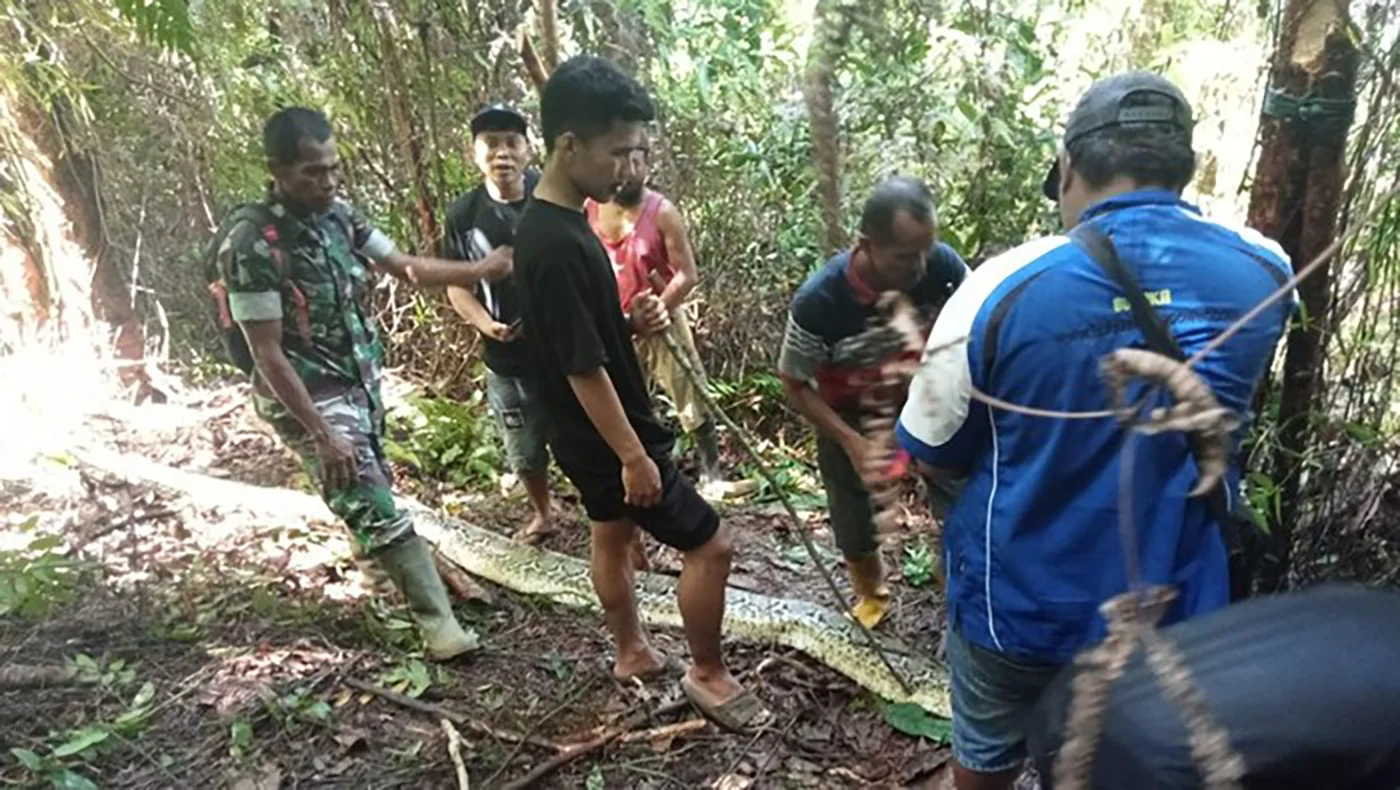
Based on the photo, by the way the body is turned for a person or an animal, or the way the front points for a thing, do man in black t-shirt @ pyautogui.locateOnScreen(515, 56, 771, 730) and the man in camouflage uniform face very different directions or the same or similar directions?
same or similar directions

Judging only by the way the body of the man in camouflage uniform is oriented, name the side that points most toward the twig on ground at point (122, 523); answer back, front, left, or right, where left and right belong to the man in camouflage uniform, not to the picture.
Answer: back

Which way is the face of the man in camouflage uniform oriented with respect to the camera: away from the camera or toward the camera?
toward the camera

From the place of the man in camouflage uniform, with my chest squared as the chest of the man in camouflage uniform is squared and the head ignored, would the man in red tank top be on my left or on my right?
on my left

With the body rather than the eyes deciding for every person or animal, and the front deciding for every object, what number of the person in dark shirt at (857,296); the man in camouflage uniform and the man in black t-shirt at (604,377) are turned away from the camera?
0

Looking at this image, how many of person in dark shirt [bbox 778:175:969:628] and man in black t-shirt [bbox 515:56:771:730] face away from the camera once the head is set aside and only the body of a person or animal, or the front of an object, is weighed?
0

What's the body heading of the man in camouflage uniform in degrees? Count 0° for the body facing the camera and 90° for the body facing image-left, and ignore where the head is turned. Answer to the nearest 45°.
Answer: approximately 315°

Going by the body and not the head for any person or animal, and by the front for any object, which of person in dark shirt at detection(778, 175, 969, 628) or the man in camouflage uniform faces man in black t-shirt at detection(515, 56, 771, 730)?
the man in camouflage uniform

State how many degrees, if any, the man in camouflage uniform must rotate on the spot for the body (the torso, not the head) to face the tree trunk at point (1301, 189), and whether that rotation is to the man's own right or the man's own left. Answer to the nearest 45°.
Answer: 0° — they already face it

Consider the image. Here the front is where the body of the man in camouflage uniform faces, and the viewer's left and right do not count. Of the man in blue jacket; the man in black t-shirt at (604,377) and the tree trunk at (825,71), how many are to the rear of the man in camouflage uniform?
0

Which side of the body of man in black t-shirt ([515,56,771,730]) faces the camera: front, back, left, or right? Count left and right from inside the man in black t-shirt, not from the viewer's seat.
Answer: right

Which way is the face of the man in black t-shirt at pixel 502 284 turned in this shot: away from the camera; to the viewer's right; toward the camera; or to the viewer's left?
toward the camera
